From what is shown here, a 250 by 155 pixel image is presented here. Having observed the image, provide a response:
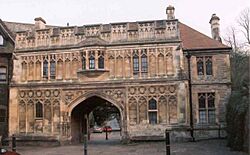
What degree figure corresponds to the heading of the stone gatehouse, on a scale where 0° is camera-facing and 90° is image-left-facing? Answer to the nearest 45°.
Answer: approximately 0°
